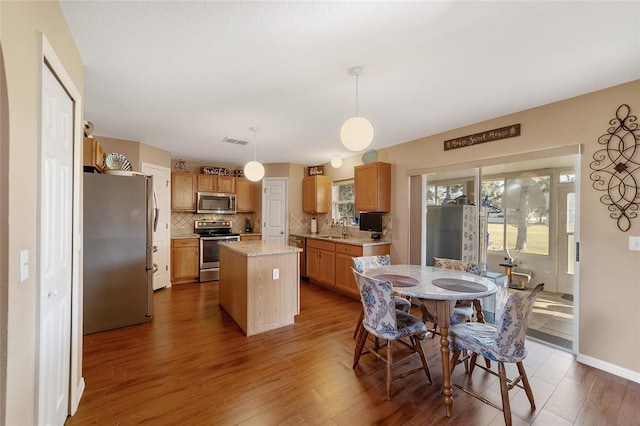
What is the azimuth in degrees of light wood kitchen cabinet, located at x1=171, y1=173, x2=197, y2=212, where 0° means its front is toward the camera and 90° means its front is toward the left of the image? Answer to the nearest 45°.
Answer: approximately 0°

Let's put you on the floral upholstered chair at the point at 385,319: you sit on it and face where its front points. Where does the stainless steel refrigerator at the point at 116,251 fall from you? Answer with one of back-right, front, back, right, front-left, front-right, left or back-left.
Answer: back-left

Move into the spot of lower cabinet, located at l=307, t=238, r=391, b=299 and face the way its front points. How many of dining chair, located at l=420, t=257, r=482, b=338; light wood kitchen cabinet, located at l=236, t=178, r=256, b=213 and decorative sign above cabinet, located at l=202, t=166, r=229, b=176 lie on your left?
1

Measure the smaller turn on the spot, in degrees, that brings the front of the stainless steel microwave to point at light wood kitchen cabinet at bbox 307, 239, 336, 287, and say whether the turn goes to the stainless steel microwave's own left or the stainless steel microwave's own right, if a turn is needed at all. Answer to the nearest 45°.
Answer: approximately 45° to the stainless steel microwave's own left
